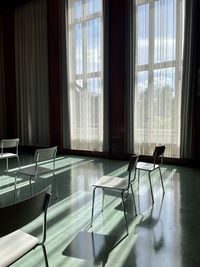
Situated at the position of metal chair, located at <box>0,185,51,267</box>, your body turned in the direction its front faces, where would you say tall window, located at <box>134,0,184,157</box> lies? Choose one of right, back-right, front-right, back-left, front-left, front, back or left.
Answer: right
